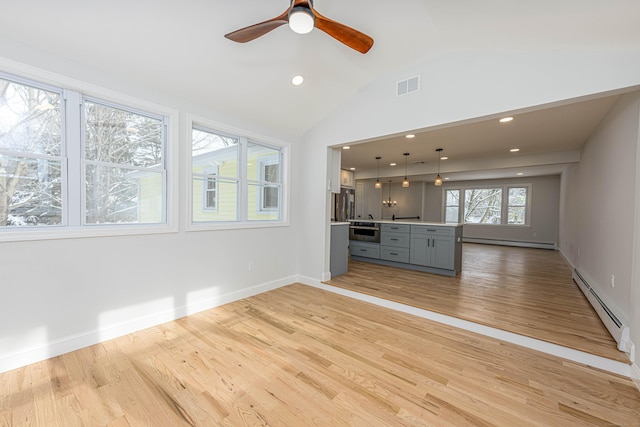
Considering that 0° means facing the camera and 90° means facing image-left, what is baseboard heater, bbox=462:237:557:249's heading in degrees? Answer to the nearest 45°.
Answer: approximately 0°

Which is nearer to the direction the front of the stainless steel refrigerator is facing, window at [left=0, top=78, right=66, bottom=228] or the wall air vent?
the wall air vent

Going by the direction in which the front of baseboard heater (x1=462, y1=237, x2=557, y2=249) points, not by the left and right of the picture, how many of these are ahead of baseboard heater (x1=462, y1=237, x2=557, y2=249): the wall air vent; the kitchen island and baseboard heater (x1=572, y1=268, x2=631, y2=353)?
3

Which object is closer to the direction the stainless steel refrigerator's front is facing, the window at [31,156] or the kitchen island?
the kitchen island

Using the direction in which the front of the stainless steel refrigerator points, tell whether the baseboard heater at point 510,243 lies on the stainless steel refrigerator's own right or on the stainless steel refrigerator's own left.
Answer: on the stainless steel refrigerator's own left

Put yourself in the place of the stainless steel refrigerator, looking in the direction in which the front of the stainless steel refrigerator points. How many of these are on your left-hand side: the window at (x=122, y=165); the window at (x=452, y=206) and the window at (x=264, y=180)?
1

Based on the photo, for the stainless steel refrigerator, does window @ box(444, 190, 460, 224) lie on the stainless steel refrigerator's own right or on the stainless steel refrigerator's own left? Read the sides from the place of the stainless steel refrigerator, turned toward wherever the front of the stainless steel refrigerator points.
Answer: on the stainless steel refrigerator's own left

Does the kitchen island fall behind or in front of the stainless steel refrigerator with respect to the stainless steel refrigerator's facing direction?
in front

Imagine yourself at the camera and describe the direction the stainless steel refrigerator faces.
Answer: facing the viewer and to the right of the viewer

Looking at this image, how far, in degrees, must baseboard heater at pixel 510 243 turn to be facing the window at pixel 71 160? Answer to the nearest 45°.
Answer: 0° — it already faces it

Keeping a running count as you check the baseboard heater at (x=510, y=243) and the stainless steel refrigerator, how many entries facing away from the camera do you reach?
0
